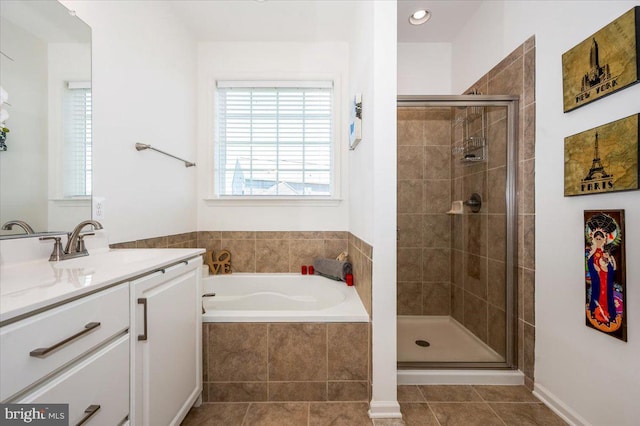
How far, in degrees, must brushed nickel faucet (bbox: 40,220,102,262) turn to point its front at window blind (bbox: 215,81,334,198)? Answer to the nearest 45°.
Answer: approximately 90° to its left

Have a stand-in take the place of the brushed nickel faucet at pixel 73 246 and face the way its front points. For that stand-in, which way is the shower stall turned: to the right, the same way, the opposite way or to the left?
to the right

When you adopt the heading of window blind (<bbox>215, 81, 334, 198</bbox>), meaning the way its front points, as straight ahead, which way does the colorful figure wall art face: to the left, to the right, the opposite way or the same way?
to the right

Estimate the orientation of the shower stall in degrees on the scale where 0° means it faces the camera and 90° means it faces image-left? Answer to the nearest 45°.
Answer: approximately 0°

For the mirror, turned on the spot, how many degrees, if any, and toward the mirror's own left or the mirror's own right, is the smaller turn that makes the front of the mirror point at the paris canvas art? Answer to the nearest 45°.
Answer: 0° — it already faces it

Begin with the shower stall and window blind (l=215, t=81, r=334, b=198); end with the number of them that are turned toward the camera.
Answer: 2

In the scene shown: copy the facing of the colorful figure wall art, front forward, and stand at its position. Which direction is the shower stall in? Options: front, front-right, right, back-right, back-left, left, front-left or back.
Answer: right

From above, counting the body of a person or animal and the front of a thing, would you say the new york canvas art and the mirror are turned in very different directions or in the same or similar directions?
very different directions

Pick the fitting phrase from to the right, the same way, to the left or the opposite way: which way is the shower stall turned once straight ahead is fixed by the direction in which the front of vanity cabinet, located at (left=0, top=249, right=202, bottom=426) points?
to the right
